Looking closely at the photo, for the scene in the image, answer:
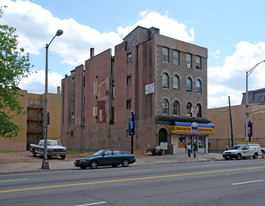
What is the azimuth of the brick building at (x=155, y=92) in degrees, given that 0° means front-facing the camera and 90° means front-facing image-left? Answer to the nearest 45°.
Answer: approximately 315°

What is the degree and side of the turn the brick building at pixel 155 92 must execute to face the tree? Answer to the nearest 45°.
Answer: approximately 90° to its right

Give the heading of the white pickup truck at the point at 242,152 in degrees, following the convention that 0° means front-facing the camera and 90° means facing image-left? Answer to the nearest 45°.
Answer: approximately 45°

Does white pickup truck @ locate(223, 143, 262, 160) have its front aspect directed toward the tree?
yes

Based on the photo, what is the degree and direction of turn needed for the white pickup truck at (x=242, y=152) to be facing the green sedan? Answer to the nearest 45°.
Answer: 0° — it already faces it

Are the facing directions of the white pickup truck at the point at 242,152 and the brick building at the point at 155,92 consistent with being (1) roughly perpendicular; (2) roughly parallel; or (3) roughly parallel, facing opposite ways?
roughly perpendicular

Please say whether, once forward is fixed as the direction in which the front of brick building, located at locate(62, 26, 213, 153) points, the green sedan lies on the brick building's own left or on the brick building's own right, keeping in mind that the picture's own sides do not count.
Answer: on the brick building's own right
